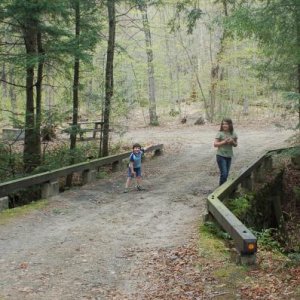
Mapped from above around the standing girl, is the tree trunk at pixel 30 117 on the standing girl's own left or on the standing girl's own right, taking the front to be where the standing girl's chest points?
on the standing girl's own right

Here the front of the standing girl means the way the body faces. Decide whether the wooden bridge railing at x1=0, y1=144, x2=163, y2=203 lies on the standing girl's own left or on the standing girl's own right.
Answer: on the standing girl's own right

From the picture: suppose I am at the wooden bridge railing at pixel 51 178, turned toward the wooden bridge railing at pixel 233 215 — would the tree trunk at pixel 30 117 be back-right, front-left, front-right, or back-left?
back-left

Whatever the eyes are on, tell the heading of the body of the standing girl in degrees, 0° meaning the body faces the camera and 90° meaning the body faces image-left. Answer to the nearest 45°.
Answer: approximately 0°

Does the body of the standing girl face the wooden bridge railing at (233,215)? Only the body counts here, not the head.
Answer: yes
